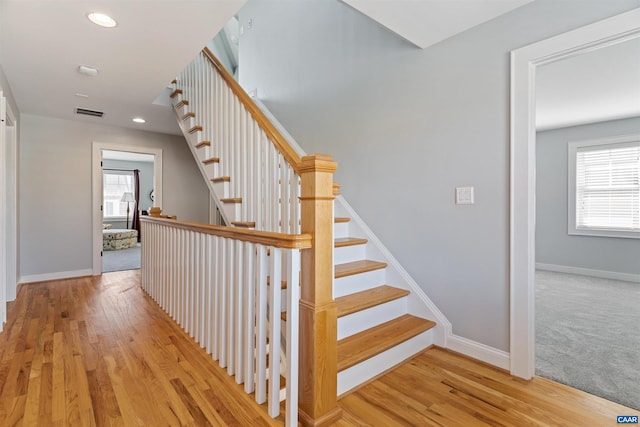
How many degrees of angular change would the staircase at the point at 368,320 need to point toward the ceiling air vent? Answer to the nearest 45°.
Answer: approximately 135° to its right

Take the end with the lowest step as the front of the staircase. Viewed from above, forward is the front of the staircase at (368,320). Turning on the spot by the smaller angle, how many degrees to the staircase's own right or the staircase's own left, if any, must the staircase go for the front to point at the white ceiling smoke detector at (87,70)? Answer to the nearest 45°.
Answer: approximately 135° to the staircase's own right

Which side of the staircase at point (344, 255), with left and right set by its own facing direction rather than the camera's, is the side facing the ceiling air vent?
back

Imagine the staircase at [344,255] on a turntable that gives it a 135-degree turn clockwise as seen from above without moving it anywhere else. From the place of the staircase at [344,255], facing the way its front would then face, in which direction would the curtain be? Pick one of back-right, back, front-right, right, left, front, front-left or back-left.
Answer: front-right
